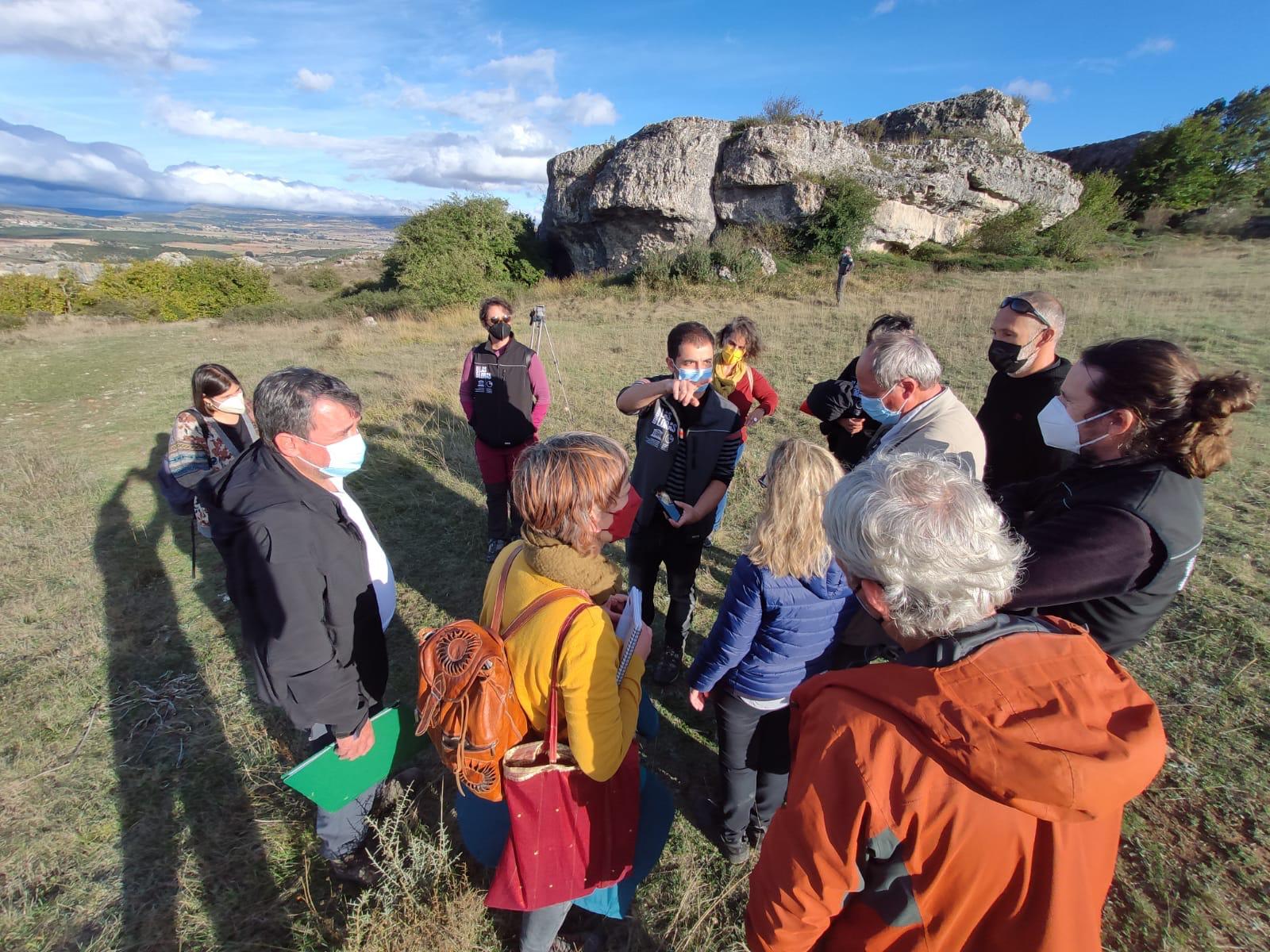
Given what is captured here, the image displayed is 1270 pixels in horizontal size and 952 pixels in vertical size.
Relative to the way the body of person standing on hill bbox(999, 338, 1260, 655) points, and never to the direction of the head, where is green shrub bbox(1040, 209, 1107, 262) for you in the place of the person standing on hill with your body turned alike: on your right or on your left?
on your right

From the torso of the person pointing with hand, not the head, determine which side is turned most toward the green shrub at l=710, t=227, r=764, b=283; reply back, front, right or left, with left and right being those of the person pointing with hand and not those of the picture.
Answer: back

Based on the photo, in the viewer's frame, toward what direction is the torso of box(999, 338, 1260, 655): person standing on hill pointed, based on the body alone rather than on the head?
to the viewer's left

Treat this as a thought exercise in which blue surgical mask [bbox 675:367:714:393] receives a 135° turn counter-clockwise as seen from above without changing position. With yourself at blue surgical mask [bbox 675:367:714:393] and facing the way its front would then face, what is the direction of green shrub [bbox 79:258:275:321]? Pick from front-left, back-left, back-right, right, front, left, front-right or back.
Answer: left

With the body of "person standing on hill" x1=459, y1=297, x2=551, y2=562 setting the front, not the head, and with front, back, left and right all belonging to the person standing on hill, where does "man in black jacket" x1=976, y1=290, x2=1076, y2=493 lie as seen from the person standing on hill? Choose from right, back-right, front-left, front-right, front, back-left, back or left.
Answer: front-left

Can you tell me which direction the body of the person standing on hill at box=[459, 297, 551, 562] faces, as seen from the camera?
toward the camera

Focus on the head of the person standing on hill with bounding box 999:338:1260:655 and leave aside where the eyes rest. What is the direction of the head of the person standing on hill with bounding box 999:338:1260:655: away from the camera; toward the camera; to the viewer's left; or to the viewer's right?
to the viewer's left

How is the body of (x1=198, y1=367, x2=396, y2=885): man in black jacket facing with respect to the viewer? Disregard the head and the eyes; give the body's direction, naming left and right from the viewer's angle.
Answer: facing to the right of the viewer

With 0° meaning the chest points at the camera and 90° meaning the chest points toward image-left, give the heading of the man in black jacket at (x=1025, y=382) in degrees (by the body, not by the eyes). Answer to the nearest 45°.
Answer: approximately 45°

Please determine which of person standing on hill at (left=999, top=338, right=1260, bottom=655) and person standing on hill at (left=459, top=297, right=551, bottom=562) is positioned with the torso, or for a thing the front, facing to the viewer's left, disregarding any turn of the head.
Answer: person standing on hill at (left=999, top=338, right=1260, bottom=655)

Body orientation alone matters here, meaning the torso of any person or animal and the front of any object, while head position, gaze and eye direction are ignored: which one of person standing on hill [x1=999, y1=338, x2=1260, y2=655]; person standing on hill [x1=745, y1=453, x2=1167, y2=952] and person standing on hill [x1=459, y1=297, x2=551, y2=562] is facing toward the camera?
person standing on hill [x1=459, y1=297, x2=551, y2=562]

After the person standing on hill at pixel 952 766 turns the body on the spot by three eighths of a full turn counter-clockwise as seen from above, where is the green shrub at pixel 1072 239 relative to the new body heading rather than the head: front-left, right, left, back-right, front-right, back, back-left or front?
back

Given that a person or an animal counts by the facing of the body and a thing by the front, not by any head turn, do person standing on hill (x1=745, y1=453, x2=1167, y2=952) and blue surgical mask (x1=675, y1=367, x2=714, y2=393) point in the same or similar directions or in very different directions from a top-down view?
very different directions

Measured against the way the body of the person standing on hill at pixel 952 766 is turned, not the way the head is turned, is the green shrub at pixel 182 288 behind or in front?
in front

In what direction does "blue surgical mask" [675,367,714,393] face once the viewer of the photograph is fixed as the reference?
facing the viewer
